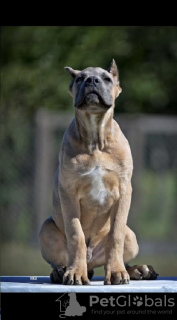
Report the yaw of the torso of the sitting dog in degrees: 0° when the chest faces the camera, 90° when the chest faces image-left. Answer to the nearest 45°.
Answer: approximately 0°
